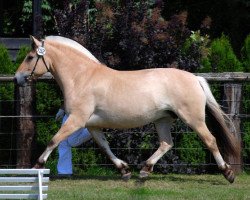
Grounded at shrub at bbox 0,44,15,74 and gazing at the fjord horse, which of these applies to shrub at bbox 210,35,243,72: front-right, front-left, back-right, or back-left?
front-left

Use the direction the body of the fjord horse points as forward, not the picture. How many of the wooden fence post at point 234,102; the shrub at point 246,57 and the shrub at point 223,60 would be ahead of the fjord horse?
0

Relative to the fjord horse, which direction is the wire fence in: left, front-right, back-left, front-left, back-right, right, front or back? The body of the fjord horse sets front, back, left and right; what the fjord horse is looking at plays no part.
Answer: right

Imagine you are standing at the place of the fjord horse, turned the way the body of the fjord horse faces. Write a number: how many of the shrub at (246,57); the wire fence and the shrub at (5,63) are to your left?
0

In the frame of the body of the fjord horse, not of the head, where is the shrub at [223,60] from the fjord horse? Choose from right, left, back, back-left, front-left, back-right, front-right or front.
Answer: back-right

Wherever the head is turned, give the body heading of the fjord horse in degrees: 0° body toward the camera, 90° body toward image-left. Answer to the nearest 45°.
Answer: approximately 90°

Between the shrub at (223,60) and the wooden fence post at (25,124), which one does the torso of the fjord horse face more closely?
the wooden fence post

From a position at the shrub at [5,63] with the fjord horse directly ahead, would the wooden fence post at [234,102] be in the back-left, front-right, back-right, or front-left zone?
front-left

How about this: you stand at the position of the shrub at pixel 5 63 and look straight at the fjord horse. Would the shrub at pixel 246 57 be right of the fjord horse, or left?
left
